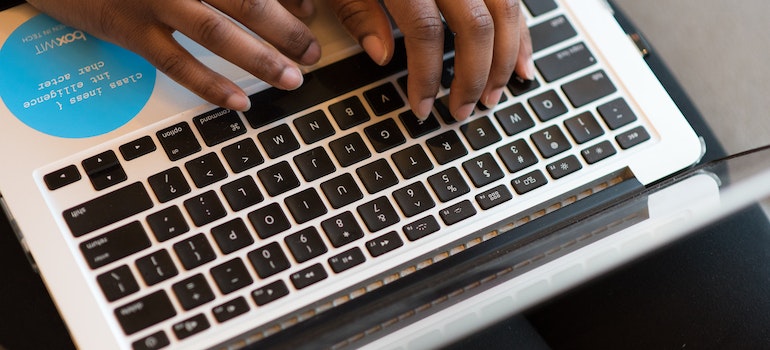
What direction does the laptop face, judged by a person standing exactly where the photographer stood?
facing away from the viewer and to the left of the viewer
